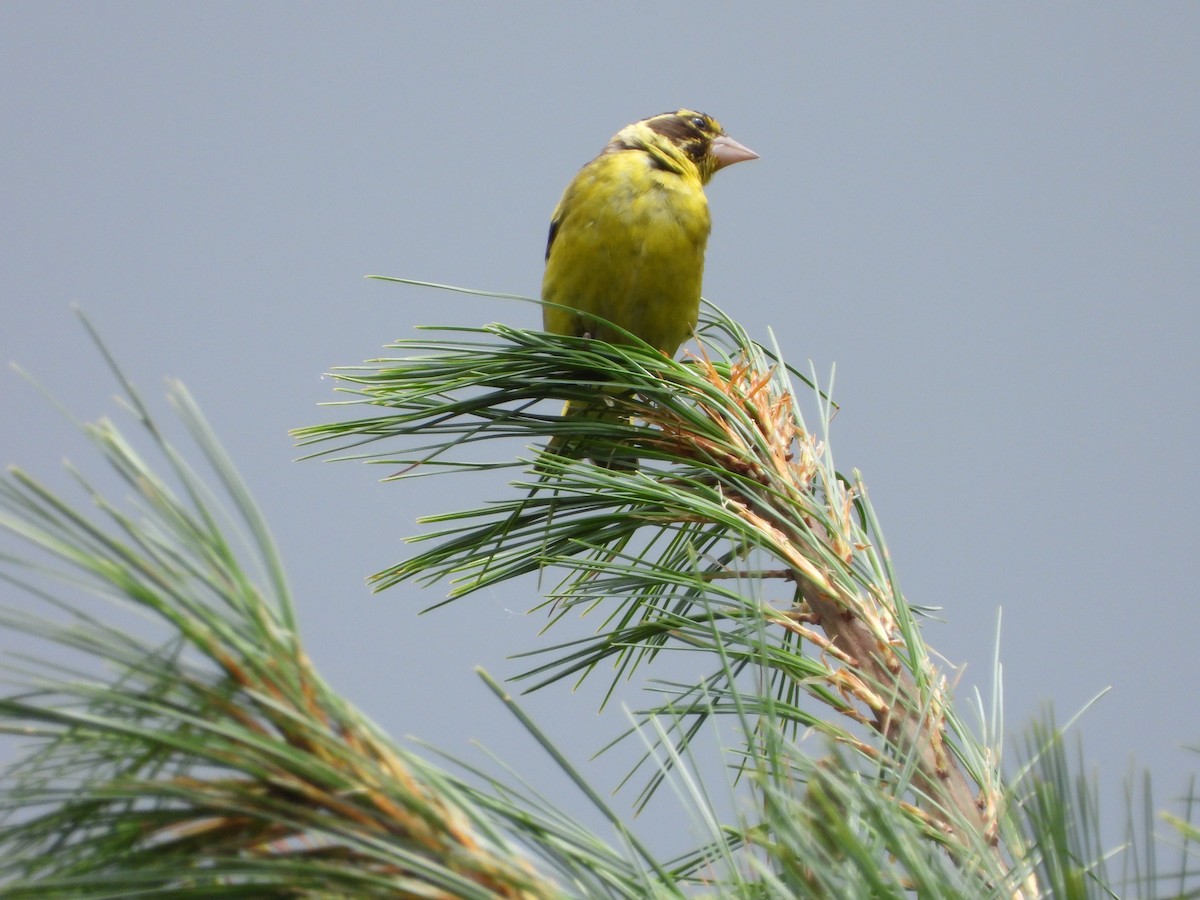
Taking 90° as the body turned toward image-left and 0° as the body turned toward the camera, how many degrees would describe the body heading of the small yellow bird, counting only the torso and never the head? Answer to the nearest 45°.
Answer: approximately 315°
